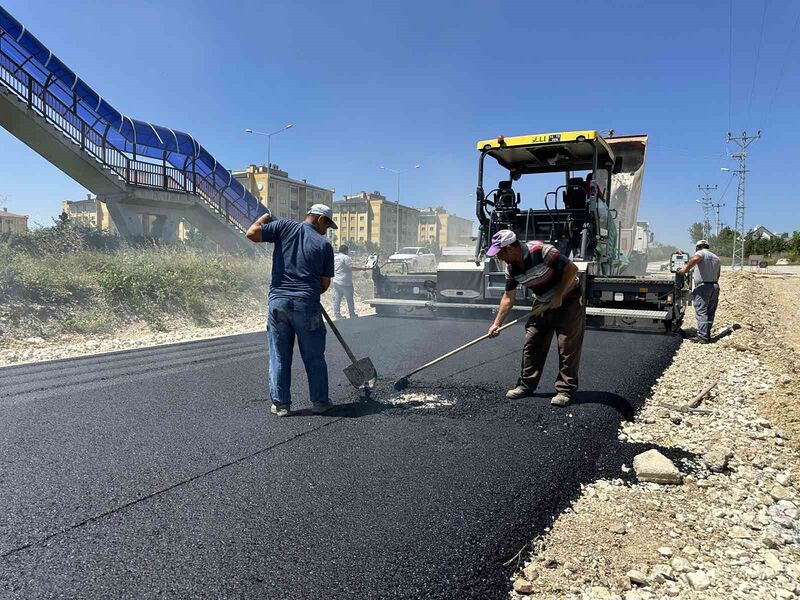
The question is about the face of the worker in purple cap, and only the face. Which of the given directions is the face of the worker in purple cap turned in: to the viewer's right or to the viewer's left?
to the viewer's left

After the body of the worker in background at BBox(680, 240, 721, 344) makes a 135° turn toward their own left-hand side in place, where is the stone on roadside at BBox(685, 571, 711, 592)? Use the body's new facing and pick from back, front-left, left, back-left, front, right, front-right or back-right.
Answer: front

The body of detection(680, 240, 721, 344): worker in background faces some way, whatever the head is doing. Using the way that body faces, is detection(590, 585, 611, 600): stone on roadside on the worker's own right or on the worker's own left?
on the worker's own left

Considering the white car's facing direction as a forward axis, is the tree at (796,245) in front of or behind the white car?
behind

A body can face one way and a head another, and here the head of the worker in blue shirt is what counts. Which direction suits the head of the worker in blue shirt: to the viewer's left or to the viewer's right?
to the viewer's right

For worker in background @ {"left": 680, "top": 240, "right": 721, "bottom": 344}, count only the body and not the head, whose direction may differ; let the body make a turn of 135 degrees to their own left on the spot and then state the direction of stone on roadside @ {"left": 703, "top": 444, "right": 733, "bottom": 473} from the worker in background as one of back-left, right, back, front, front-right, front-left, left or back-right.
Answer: front

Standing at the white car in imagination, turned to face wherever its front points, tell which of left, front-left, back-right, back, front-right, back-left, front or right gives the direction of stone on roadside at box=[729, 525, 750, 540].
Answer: front-left

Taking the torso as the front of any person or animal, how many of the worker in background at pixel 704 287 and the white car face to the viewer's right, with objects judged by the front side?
0

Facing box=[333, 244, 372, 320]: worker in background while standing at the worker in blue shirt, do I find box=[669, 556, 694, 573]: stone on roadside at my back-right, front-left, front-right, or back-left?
back-right

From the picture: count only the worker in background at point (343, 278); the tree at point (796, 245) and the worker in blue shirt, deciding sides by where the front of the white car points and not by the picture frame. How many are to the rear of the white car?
1

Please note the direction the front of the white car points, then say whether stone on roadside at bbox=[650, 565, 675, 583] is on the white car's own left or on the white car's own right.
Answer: on the white car's own left

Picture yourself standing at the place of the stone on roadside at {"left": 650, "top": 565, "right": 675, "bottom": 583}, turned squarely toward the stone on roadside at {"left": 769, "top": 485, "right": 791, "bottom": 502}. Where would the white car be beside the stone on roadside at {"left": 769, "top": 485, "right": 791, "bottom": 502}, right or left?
left

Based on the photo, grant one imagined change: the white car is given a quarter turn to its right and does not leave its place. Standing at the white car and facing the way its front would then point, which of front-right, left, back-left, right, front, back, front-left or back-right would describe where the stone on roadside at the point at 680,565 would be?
back-left

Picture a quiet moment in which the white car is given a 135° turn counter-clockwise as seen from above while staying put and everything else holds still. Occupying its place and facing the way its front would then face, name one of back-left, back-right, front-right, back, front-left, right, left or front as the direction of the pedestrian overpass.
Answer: back-right

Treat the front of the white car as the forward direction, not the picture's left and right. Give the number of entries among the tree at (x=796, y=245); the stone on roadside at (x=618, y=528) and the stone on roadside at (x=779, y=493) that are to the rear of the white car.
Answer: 1

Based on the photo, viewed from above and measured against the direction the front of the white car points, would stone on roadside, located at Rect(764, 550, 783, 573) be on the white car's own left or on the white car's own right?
on the white car's own left

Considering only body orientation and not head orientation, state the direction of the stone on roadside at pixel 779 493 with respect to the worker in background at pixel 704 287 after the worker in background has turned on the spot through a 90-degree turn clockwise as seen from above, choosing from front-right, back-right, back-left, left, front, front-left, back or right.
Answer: back-right

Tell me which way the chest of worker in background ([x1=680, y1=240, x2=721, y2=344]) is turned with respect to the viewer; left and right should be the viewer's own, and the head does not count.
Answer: facing away from the viewer and to the left of the viewer
